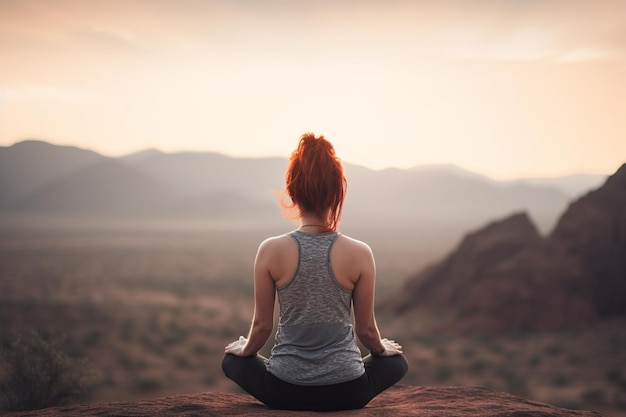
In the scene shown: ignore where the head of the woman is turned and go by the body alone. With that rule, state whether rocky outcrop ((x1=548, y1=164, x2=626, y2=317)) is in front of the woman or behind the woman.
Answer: in front

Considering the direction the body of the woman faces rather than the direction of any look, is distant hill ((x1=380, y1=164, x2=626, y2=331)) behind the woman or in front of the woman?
in front

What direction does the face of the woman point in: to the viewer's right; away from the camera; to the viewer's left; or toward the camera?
away from the camera

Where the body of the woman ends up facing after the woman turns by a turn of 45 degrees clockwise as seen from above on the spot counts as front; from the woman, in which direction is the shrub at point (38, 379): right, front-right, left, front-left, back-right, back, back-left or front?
left

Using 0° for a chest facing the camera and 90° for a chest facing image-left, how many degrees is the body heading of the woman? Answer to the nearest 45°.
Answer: approximately 180°
